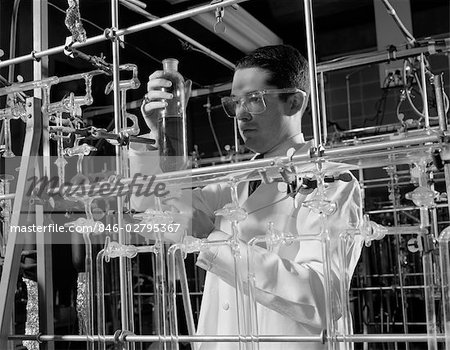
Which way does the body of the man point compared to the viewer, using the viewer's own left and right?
facing the viewer and to the left of the viewer

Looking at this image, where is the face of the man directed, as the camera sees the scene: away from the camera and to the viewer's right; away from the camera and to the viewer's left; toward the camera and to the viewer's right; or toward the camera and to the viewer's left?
toward the camera and to the viewer's left
